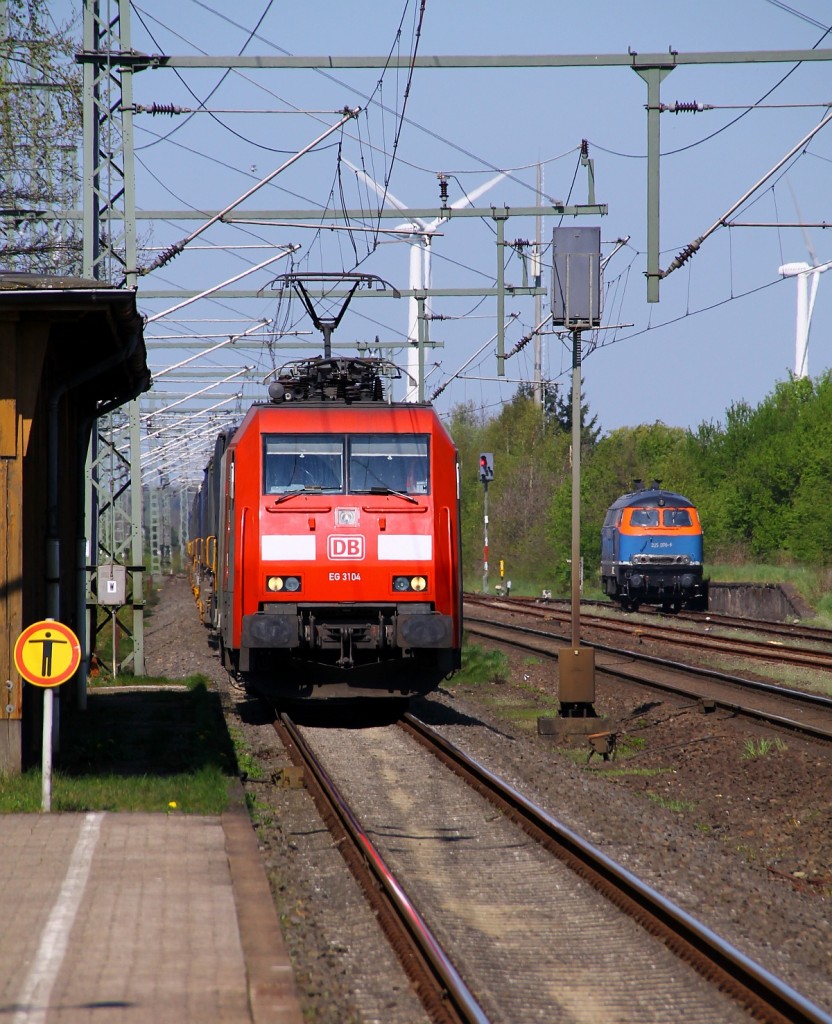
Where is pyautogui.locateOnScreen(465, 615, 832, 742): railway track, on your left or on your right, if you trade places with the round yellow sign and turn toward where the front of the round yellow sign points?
on your left

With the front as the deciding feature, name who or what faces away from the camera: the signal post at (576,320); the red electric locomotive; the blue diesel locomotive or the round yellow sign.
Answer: the signal post

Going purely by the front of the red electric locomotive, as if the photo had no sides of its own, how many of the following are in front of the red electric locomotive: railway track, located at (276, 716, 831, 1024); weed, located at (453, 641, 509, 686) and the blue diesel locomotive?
1

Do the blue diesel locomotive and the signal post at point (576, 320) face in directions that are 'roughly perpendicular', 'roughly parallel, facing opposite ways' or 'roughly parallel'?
roughly parallel, facing opposite ways

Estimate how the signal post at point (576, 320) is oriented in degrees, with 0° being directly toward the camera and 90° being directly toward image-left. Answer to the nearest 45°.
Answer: approximately 180°

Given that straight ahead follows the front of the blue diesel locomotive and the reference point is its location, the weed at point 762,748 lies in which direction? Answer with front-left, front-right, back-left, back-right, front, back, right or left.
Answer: front

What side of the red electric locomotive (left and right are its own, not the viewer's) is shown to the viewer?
front

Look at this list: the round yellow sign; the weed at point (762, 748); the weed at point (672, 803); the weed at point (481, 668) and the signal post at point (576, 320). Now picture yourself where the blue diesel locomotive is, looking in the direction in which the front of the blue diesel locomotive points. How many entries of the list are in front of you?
5

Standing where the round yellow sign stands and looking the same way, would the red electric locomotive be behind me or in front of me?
behind

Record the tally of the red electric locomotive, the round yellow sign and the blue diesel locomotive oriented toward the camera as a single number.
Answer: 3

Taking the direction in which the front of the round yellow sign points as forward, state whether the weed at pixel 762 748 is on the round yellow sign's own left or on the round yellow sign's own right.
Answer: on the round yellow sign's own left

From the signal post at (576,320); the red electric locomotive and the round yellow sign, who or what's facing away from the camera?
the signal post

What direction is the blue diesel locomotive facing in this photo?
toward the camera

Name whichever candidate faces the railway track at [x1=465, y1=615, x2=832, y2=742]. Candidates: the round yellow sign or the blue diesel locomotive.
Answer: the blue diesel locomotive

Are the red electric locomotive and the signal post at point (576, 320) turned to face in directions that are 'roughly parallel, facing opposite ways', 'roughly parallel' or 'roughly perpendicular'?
roughly parallel, facing opposite ways

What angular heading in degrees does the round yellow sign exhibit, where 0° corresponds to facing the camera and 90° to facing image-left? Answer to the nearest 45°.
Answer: approximately 0°

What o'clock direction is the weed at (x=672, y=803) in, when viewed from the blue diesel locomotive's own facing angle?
The weed is roughly at 12 o'clock from the blue diesel locomotive.

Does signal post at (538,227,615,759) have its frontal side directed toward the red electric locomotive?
no

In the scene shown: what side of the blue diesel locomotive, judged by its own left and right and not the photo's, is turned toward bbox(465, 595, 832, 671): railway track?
front
